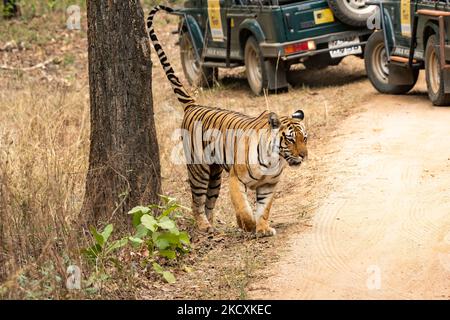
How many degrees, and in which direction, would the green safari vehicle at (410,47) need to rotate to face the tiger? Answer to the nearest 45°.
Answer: approximately 135° to its left

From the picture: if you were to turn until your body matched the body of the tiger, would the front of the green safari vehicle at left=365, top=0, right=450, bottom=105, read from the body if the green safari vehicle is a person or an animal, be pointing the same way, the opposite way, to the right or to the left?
the opposite way

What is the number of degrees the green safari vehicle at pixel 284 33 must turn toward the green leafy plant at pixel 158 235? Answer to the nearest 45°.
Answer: approximately 135° to its left

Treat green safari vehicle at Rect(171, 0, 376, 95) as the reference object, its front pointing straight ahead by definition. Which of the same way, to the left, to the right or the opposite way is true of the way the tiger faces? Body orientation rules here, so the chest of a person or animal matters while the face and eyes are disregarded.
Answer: the opposite way

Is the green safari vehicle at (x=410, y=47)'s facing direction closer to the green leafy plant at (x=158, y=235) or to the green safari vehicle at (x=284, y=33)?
the green safari vehicle

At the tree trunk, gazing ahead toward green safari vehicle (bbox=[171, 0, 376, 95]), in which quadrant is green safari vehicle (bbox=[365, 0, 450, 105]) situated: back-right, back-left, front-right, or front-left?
front-right

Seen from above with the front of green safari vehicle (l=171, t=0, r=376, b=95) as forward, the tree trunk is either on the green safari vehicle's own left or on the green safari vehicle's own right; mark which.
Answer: on the green safari vehicle's own left

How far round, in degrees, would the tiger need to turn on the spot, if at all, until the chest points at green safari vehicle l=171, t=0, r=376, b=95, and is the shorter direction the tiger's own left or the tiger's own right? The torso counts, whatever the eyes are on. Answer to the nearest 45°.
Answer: approximately 135° to the tiger's own left

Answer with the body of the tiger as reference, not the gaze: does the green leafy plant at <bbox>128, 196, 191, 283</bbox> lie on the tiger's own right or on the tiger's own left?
on the tiger's own right

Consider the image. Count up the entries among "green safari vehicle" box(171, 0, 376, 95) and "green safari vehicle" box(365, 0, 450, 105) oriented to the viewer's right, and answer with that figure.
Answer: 0

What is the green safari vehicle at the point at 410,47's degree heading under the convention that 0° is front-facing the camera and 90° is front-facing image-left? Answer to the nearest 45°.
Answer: approximately 135°

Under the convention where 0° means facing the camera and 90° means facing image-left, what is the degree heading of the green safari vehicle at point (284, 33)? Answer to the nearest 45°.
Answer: approximately 135°

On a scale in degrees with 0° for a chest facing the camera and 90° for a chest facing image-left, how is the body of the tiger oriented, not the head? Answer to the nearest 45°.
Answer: approximately 315°
